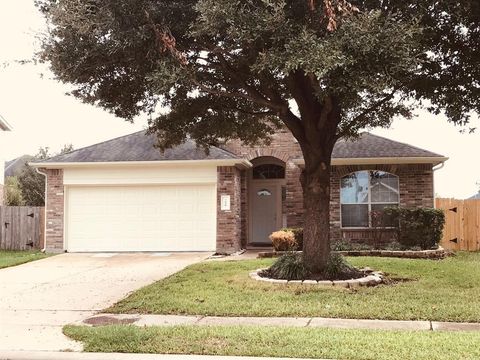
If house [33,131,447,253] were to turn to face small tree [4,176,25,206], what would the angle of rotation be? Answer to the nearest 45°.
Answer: approximately 135° to its right

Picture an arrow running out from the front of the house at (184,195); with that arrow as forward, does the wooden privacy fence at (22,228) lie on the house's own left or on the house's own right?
on the house's own right

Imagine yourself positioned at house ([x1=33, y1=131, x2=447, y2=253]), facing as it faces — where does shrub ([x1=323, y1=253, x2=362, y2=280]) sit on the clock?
The shrub is roughly at 11 o'clock from the house.

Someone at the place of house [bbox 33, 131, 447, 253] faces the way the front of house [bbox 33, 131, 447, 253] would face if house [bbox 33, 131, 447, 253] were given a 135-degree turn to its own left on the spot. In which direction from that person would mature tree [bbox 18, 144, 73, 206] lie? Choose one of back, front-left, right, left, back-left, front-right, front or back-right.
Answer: left

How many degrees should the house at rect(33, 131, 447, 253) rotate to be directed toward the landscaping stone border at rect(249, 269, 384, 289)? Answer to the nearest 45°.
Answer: approximately 45° to its left

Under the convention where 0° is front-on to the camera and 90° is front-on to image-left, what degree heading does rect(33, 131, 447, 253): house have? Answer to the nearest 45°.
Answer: approximately 0°

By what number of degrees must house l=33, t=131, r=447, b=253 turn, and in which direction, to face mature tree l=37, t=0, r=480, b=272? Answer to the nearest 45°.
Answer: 0° — it already faces it

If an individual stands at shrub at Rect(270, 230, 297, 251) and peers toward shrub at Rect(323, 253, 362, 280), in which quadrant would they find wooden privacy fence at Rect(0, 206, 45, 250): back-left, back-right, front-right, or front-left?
back-right
